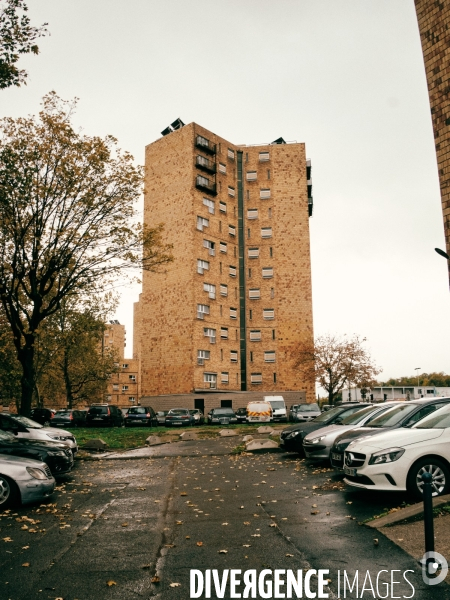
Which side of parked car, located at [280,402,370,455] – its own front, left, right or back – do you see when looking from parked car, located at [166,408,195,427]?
right

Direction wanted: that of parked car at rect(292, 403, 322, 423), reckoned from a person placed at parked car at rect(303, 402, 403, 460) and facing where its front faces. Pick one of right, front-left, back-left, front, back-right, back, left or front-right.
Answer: back-right

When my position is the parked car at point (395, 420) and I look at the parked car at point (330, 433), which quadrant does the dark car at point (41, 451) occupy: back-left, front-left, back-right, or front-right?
front-left

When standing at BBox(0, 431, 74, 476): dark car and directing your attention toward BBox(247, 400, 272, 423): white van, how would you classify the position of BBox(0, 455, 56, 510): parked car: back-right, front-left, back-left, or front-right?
back-right

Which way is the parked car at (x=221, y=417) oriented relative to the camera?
toward the camera

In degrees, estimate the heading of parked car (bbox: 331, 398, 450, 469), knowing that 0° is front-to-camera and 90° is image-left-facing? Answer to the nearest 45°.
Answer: approximately 45°

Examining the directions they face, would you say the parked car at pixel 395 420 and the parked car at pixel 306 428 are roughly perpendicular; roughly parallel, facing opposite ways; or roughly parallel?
roughly parallel

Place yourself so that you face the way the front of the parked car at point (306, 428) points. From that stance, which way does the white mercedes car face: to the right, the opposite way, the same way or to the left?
the same way

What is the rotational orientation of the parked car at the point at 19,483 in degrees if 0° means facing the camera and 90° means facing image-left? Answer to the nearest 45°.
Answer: approximately 315°

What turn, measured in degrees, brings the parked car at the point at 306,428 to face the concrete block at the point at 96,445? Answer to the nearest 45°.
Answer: approximately 45° to its right
